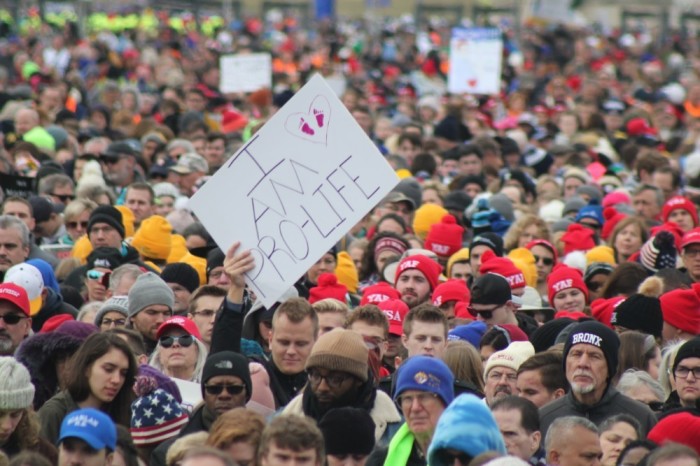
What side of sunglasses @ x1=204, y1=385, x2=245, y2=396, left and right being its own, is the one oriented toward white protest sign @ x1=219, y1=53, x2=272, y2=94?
back

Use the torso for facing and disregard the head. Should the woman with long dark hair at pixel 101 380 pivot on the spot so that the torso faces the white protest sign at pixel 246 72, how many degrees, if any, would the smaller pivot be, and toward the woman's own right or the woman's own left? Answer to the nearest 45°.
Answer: approximately 135° to the woman's own left

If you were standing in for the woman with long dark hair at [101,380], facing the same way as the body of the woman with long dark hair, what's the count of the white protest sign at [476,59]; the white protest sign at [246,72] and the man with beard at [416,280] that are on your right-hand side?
0

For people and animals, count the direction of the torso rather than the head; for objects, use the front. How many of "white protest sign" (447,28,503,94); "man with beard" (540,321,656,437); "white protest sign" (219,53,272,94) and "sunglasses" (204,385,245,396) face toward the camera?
4

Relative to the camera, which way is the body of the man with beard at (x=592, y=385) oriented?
toward the camera

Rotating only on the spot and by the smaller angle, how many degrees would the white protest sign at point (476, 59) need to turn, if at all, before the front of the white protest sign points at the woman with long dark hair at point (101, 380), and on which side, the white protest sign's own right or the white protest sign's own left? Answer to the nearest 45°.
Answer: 0° — it already faces them

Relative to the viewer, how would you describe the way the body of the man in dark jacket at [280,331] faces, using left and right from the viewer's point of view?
facing the viewer

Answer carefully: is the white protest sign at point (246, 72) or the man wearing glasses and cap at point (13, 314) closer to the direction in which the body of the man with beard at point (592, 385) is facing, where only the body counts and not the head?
the man wearing glasses and cap

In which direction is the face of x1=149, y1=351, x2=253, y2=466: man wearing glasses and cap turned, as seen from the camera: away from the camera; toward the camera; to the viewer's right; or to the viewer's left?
toward the camera

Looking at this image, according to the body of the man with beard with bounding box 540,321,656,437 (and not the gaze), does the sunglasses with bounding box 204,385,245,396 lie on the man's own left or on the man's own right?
on the man's own right

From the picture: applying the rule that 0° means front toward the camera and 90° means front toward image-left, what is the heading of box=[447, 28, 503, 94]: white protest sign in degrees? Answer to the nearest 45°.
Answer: approximately 0°

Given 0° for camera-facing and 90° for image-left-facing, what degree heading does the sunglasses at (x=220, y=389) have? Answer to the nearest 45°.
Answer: approximately 0°

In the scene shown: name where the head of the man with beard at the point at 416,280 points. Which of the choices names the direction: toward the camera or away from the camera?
toward the camera

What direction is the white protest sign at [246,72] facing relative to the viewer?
toward the camera

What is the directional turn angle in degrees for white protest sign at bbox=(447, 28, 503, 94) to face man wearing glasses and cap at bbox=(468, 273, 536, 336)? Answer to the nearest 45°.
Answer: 0° — it already faces them

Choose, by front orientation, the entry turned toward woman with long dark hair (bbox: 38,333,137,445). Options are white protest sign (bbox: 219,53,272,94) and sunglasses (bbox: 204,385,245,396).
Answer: the white protest sign

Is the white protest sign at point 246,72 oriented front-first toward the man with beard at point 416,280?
yes
